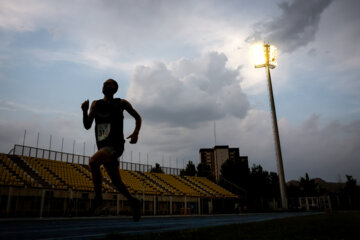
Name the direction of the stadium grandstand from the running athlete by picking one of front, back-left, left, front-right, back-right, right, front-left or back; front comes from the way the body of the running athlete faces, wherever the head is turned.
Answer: back-right

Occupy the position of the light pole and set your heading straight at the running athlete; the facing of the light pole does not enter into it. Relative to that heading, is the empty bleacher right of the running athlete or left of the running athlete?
right

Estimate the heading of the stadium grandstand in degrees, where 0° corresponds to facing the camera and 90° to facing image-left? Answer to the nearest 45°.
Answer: approximately 315°

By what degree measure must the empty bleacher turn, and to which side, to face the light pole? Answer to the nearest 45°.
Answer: approximately 45° to its left

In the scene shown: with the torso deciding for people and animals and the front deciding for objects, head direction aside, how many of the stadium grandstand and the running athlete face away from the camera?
0

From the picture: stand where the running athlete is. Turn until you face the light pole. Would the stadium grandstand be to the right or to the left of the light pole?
left

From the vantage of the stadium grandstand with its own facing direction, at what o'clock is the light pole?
The light pole is roughly at 10 o'clock from the stadium grandstand.

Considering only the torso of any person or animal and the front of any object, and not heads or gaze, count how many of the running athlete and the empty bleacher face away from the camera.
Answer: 0
